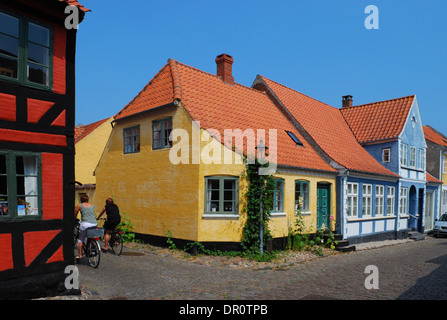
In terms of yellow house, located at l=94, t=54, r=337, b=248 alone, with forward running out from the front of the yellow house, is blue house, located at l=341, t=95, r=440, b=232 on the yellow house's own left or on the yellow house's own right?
on the yellow house's own left

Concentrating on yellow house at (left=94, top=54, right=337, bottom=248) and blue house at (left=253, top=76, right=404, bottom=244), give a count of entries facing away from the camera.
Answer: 0

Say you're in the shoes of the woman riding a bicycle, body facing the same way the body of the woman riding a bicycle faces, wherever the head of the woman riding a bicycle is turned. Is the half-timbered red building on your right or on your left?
on your left

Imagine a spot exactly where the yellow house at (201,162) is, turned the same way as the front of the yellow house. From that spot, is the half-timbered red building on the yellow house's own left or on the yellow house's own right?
on the yellow house's own right

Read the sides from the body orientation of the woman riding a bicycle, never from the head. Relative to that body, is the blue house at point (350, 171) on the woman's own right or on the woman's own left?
on the woman's own right

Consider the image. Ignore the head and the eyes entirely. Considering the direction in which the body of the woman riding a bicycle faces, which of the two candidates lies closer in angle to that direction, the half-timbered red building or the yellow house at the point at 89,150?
the yellow house

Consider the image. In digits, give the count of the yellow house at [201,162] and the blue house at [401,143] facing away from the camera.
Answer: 0

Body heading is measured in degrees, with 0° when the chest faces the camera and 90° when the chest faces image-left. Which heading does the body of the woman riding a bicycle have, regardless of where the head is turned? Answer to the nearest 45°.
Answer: approximately 135°
